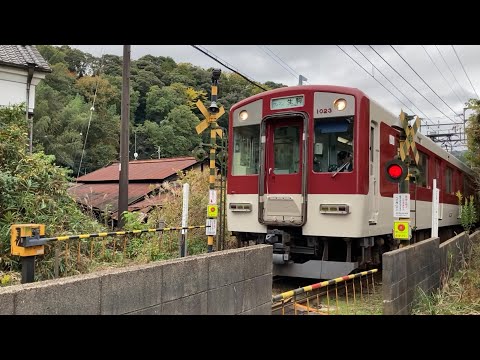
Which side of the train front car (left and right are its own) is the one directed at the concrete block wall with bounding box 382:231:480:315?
left

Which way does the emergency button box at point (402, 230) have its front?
toward the camera

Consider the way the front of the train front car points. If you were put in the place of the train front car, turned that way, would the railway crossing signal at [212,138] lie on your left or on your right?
on your right

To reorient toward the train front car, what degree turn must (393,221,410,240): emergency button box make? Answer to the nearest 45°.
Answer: approximately 90° to its right

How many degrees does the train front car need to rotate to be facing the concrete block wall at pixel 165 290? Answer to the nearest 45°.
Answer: approximately 45° to its left

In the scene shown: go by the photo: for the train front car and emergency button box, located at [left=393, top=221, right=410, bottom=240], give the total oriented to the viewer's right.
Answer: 0

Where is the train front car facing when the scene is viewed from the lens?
facing the viewer and to the left of the viewer

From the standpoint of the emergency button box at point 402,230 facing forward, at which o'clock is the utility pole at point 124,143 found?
The utility pole is roughly at 4 o'clock from the emergency button box.

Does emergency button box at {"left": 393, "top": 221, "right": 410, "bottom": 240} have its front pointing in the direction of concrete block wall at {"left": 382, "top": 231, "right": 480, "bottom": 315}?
yes

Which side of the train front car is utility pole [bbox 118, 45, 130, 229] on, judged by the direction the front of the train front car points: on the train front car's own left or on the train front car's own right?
on the train front car's own right
